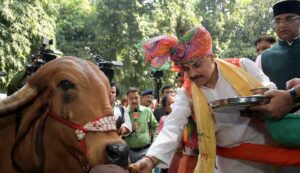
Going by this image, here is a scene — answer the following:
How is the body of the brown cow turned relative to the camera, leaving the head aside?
to the viewer's right

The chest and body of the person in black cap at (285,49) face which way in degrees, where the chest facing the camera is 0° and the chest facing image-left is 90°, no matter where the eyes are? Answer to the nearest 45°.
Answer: approximately 45°

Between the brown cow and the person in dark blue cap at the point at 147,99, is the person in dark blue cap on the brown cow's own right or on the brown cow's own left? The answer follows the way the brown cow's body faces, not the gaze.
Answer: on the brown cow's own left

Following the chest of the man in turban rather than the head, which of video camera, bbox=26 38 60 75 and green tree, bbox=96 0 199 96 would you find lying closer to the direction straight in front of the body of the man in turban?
the video camera

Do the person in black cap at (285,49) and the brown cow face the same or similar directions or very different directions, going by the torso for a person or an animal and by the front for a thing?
very different directions

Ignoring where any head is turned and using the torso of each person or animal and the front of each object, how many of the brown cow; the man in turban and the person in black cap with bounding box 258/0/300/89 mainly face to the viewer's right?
1

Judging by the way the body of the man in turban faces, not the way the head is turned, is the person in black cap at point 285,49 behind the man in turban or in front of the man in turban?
behind

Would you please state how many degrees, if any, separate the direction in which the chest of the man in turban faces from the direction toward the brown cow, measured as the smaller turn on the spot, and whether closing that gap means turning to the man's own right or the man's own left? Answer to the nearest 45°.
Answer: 0° — they already face it

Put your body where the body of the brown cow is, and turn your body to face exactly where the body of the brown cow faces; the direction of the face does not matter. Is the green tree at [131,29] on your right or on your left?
on your left
